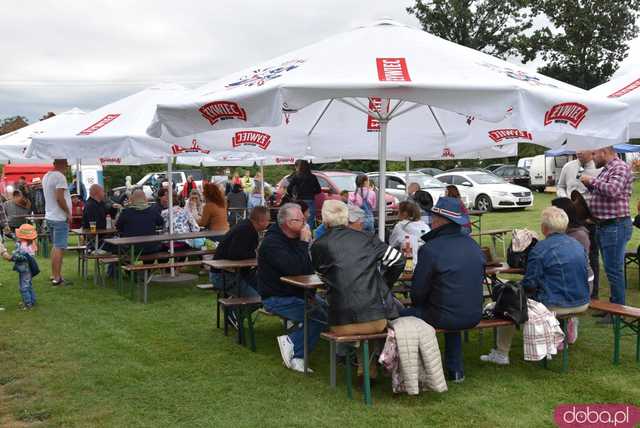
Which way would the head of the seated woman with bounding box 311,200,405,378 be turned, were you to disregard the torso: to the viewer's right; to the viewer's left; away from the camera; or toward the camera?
away from the camera

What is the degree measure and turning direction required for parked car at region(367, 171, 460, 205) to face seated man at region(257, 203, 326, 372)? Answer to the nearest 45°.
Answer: approximately 45° to its right

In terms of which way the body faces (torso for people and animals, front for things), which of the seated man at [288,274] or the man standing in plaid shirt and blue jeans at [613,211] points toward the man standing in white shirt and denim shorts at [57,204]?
the man standing in plaid shirt and blue jeans

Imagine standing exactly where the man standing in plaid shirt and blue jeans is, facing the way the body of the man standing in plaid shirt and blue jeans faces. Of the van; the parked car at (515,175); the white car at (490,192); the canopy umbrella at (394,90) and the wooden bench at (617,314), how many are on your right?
3

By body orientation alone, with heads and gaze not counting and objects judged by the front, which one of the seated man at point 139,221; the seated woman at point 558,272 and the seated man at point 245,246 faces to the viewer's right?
the seated man at point 245,246

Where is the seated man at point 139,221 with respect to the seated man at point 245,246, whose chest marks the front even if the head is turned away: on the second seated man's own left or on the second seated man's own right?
on the second seated man's own left

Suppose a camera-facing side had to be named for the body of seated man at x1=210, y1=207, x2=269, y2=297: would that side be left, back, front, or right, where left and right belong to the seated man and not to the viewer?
right

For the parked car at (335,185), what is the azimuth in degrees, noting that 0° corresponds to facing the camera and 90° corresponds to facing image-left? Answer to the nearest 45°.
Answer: approximately 315°
